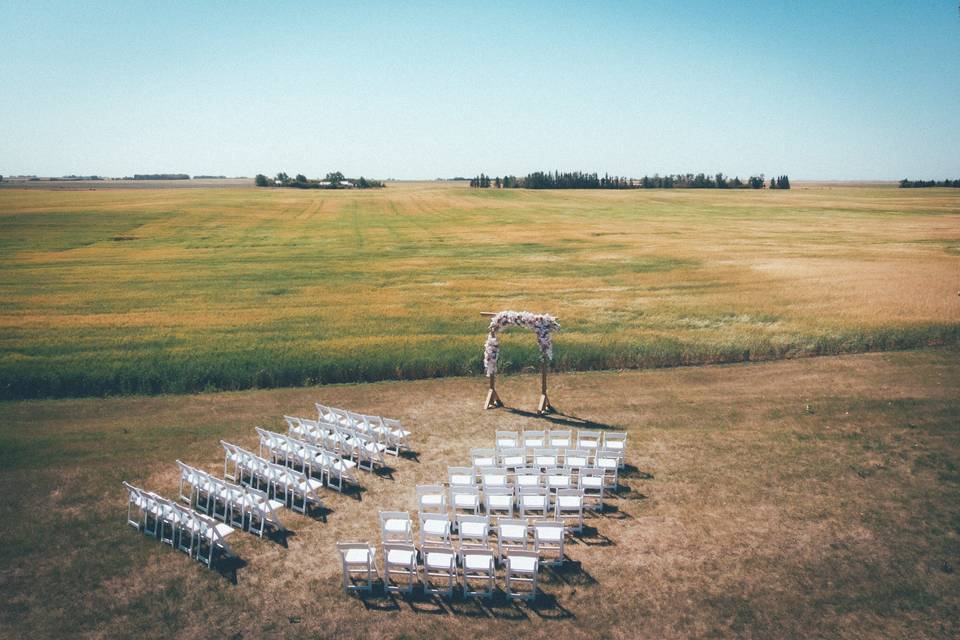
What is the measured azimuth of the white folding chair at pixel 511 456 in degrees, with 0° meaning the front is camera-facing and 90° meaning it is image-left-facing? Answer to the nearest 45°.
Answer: approximately 180°

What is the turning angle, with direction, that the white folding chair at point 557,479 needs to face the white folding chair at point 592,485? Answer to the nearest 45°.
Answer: approximately 135° to its right

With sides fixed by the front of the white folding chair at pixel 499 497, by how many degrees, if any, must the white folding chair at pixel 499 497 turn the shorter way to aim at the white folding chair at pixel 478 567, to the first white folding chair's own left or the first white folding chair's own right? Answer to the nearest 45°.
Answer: approximately 180°

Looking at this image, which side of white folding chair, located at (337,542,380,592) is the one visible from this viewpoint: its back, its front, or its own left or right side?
back

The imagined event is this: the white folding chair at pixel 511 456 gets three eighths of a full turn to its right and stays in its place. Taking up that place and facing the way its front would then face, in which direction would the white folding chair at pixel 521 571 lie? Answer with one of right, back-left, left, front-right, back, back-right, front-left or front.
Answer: front-right

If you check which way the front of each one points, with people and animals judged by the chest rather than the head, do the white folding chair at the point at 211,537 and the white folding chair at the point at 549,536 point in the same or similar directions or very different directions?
same or similar directions

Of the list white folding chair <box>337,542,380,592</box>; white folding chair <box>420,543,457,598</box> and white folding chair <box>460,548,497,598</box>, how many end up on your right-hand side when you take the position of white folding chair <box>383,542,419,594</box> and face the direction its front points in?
2

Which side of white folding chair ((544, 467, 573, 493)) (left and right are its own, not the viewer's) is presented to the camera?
back

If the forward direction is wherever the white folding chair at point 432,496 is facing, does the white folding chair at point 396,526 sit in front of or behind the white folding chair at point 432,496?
behind

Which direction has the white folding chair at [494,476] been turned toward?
away from the camera

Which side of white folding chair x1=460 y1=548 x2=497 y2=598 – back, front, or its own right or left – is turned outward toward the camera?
back

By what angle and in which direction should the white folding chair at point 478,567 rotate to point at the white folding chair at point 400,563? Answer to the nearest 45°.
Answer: approximately 90° to its left

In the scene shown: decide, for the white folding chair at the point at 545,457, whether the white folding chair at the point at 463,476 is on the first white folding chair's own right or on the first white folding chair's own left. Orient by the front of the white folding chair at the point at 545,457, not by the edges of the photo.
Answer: on the first white folding chair's own left

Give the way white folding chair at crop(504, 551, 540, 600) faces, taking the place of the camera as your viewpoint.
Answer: facing away from the viewer

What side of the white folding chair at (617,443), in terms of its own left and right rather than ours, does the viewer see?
back

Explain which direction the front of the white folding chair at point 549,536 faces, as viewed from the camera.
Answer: facing away from the viewer

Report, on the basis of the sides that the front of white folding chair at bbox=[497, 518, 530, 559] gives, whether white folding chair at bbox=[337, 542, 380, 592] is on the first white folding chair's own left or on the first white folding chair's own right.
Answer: on the first white folding chair's own left

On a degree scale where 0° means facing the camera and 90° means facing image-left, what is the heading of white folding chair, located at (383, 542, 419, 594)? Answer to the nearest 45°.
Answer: approximately 180°

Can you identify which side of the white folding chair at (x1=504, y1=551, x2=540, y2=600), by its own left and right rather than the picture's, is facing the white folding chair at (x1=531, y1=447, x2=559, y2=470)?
front

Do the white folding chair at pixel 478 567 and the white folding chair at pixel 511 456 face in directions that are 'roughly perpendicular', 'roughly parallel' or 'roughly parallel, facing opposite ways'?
roughly parallel

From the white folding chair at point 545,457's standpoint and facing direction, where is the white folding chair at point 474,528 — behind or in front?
behind
